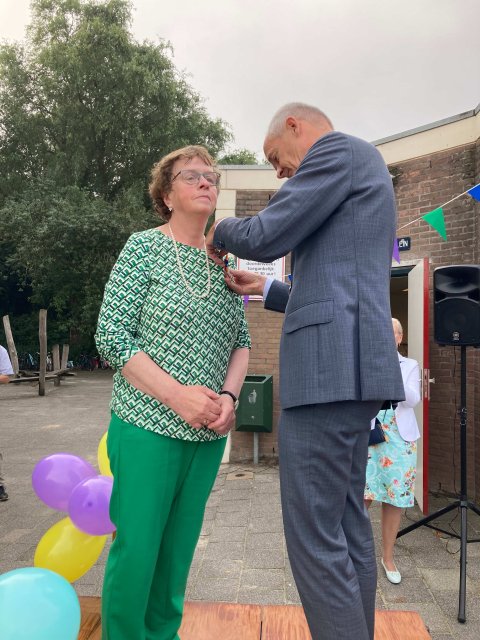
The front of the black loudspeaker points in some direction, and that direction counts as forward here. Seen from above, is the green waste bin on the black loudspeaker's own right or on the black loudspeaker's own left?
on the black loudspeaker's own right

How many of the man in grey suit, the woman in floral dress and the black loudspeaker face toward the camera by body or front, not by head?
2

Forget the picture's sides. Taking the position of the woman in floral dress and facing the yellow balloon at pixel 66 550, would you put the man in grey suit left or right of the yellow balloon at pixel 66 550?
left

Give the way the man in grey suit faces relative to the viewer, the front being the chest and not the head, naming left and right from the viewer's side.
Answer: facing to the left of the viewer

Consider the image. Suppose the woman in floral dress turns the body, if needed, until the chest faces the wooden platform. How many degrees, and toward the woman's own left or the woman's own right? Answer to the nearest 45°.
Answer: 0° — they already face it

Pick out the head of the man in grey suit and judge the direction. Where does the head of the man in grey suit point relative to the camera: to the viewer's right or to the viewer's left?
to the viewer's left

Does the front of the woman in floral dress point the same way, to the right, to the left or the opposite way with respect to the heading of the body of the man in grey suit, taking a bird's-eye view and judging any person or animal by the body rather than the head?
to the left

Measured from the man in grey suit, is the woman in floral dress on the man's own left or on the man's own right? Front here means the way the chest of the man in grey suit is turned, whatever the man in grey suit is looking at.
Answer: on the man's own right

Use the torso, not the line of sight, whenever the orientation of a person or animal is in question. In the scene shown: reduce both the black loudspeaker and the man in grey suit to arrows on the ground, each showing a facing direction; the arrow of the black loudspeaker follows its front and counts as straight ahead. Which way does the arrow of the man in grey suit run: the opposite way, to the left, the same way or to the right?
to the right

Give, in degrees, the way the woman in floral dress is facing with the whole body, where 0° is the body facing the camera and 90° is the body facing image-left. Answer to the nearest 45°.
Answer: approximately 0°

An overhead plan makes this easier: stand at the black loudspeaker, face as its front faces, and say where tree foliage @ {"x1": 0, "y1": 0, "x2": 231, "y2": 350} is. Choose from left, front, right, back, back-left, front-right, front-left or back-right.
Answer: back-right
